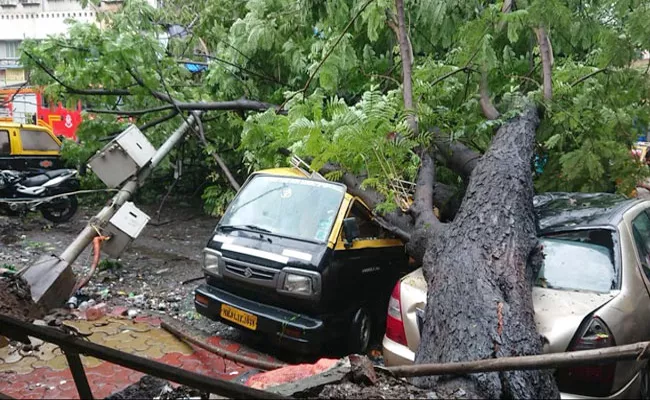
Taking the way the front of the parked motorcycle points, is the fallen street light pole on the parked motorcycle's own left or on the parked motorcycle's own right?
on the parked motorcycle's own left

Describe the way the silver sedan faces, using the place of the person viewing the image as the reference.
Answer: facing away from the viewer and to the right of the viewer

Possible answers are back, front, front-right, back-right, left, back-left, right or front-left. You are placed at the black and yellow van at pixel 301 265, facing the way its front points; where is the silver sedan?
left

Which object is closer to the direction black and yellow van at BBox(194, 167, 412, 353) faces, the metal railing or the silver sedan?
the metal railing

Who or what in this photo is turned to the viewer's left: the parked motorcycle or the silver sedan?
the parked motorcycle

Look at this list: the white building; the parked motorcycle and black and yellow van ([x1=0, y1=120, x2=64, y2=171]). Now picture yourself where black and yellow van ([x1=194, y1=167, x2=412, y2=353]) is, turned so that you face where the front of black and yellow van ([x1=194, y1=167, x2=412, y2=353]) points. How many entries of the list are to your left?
0

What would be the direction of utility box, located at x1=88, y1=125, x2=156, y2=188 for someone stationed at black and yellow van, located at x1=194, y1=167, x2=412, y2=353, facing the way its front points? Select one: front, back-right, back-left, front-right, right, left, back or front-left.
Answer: right

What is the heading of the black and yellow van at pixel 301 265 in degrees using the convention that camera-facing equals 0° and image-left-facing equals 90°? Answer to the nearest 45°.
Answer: approximately 45°

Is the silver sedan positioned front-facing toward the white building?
no

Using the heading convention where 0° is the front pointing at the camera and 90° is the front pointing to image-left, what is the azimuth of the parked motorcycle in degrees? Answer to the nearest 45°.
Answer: approximately 90°

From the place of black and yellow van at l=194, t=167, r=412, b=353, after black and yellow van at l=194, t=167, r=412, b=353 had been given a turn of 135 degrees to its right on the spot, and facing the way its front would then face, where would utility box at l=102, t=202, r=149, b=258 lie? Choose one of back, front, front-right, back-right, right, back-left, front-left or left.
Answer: front-left

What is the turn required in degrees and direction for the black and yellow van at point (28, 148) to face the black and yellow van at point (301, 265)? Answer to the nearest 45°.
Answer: approximately 45° to its right

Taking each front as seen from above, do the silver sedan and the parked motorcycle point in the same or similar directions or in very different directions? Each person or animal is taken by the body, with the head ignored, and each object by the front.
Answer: very different directions
